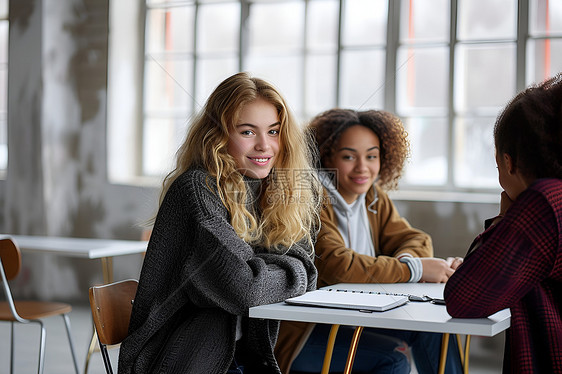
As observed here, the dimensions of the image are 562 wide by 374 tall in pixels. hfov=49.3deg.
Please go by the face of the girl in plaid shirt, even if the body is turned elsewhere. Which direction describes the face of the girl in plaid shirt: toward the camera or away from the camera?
away from the camera

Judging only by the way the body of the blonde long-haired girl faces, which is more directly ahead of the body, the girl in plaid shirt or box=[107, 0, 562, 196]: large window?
the girl in plaid shirt

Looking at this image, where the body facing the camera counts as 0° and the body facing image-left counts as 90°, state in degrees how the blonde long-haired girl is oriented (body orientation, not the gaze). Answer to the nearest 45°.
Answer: approximately 315°

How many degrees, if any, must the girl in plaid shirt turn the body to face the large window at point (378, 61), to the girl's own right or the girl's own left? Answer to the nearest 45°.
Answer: approximately 45° to the girl's own right

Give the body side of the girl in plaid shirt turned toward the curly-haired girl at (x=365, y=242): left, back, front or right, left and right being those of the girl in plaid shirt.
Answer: front

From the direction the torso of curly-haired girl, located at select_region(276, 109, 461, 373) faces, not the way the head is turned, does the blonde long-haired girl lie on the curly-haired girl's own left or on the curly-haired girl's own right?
on the curly-haired girl's own right

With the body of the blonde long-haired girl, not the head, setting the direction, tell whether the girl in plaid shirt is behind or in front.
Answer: in front

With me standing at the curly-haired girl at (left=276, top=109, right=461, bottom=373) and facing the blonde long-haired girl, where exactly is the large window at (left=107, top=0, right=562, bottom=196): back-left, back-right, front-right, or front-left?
back-right

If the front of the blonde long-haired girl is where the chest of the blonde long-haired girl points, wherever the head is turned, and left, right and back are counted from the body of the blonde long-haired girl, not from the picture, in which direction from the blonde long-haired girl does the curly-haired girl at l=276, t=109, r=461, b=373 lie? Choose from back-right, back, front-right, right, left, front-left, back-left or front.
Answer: left

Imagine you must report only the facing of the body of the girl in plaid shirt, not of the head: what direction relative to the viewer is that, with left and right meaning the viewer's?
facing away from the viewer and to the left of the viewer

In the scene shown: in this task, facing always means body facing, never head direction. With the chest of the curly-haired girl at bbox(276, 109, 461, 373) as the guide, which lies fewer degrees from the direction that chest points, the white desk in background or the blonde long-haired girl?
the blonde long-haired girl

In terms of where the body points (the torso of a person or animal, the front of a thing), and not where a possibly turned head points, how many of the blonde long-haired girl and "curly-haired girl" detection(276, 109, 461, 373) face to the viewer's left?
0

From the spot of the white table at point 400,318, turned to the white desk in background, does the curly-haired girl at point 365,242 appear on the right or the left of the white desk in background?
right
